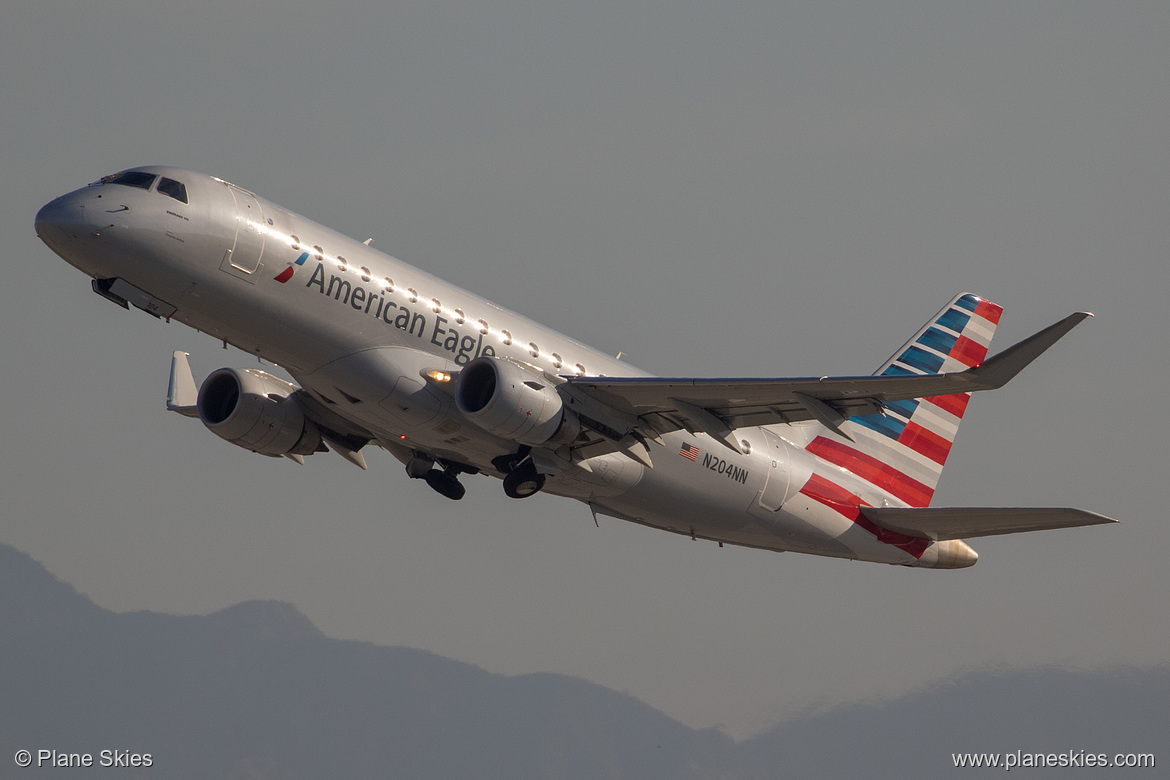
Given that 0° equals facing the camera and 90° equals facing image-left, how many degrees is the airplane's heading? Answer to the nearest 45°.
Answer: approximately 45°
